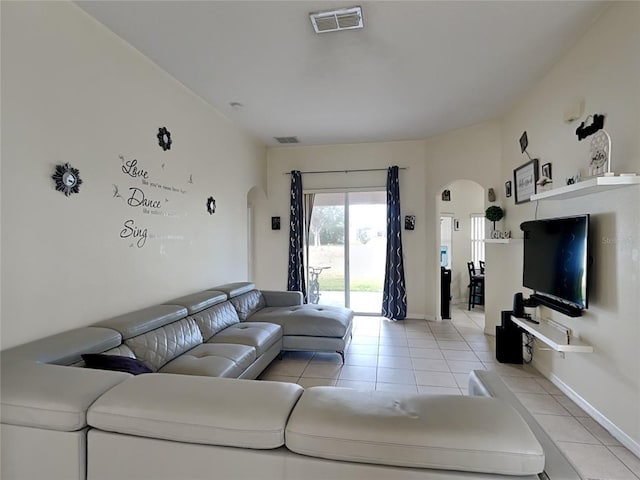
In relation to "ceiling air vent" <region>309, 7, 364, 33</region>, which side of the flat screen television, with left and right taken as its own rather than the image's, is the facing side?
front

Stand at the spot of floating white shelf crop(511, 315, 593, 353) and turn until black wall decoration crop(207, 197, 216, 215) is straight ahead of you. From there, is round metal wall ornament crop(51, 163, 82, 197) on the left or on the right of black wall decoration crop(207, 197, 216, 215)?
left

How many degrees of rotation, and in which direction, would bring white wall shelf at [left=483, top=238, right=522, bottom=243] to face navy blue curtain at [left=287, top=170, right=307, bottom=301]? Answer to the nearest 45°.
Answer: approximately 45° to its right

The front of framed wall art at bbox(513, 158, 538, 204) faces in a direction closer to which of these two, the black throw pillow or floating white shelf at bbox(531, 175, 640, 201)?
the black throw pillow

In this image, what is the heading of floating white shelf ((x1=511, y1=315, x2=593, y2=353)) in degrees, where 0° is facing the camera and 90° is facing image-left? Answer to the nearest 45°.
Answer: approximately 45°

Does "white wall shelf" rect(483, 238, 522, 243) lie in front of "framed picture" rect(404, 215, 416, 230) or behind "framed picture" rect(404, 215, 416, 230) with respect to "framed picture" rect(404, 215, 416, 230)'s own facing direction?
in front

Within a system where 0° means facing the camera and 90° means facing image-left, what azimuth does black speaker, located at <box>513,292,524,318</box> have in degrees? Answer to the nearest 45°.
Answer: approximately 45°

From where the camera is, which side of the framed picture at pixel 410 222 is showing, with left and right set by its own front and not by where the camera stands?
front

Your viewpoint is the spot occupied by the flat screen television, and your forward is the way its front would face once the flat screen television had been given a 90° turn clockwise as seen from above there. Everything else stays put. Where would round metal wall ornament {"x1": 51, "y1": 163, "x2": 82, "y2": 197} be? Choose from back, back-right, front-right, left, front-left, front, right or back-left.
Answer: left

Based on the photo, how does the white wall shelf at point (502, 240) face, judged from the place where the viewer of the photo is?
facing the viewer and to the left of the viewer

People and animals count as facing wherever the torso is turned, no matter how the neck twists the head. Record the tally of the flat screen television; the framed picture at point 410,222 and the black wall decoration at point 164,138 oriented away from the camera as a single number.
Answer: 0

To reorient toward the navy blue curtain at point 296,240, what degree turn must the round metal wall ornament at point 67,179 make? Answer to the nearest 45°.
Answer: approximately 90° to its left

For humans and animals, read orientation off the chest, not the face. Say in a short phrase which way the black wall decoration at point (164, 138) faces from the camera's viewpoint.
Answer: facing the viewer and to the right of the viewer
